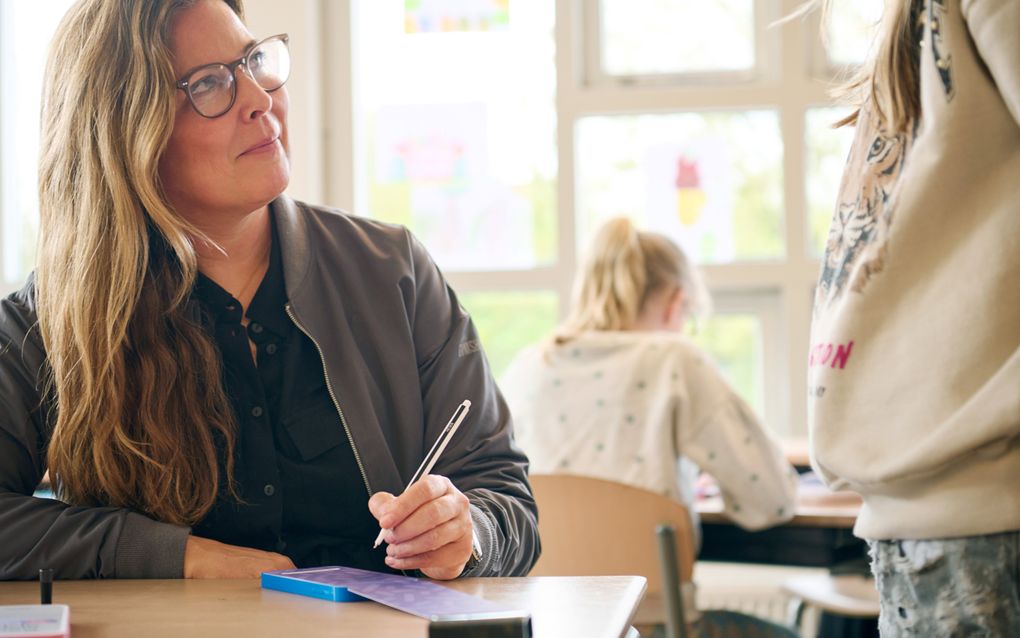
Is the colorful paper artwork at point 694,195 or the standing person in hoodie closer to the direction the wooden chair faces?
the colorful paper artwork

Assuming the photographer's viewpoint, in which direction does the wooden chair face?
facing away from the viewer and to the right of the viewer

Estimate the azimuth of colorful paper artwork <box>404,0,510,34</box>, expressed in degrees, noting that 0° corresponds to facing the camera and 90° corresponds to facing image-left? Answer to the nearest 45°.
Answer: approximately 0°

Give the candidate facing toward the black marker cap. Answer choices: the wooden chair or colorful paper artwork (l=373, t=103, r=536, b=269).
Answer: the colorful paper artwork

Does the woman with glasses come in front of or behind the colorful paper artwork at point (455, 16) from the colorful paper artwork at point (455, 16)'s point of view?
in front

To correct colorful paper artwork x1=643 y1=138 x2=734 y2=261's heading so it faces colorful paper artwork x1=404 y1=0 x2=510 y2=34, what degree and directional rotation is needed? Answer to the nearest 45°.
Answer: approximately 90° to its right

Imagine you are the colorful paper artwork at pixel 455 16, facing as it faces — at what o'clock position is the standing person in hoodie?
The standing person in hoodie is roughly at 12 o'clock from the colorful paper artwork.

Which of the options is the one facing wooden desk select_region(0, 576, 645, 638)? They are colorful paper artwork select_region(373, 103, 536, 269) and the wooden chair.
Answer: the colorful paper artwork

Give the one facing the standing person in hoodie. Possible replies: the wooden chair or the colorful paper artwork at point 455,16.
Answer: the colorful paper artwork

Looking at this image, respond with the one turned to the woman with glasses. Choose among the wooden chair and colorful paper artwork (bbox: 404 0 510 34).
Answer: the colorful paper artwork

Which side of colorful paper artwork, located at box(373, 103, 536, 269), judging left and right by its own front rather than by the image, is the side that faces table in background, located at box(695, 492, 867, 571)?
front

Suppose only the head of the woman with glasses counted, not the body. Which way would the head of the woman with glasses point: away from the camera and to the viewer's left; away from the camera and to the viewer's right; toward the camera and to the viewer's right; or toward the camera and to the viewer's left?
toward the camera and to the viewer's right

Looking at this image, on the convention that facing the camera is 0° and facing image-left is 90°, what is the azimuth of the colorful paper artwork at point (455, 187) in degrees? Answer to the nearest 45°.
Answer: approximately 0°
